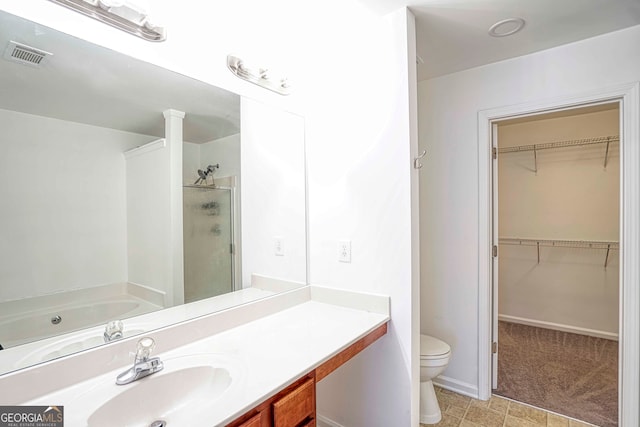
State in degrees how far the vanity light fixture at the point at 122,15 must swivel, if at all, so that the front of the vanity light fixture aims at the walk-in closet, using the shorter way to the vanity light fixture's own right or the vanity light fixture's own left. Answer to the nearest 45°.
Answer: approximately 45° to the vanity light fixture's own left

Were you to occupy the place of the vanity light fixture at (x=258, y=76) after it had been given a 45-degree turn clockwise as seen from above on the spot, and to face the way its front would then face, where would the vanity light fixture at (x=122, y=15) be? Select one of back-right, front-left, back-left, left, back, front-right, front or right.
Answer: front-right
